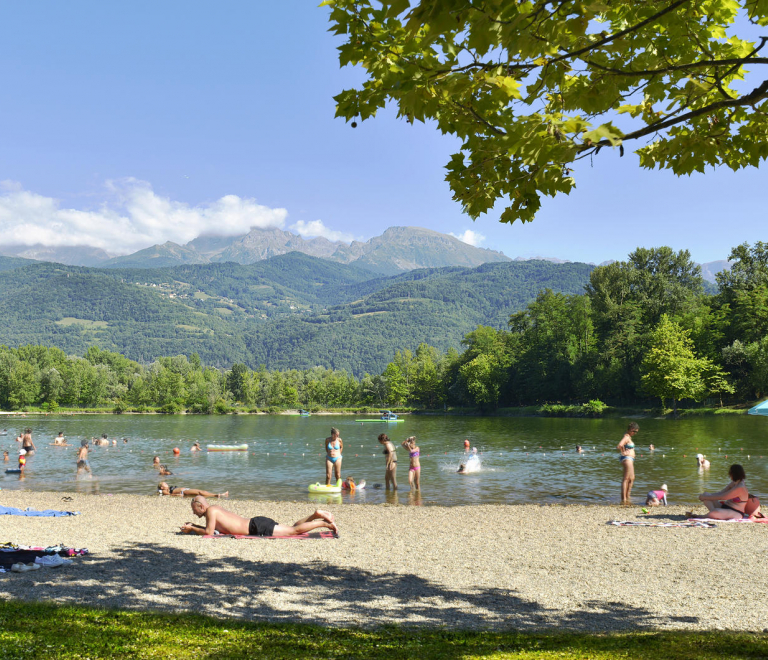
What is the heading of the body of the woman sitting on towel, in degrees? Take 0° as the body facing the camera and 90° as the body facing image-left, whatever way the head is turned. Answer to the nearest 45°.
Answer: approximately 90°

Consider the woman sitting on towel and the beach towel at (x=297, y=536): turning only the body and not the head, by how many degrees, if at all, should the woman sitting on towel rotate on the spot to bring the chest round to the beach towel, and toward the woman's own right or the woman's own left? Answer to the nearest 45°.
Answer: approximately 45° to the woman's own left

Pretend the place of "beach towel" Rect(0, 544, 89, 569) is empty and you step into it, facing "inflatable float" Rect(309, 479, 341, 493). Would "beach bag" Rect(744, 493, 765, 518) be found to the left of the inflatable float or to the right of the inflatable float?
right

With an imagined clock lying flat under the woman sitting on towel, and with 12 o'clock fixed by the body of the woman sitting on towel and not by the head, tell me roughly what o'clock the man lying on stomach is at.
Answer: The man lying on stomach is roughly at 11 o'clock from the woman sitting on towel.

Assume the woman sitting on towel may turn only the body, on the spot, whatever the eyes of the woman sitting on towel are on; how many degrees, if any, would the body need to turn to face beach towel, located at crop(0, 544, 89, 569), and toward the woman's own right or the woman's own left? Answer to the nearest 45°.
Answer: approximately 45° to the woman's own left

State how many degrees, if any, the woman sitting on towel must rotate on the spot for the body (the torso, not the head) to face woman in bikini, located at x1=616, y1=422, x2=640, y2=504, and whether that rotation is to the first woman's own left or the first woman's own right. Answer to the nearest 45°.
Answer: approximately 45° to the first woman's own right
